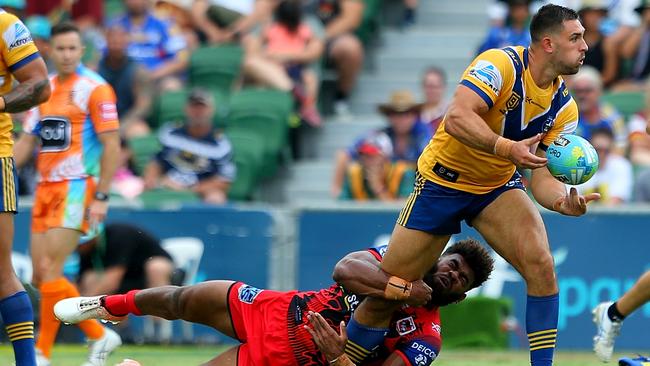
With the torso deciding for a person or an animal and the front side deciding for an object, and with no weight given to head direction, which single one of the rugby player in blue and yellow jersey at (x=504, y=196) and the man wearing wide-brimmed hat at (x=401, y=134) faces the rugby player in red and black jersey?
the man wearing wide-brimmed hat

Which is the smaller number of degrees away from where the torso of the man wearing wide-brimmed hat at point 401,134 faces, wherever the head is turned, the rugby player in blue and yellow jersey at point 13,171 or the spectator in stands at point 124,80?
the rugby player in blue and yellow jersey

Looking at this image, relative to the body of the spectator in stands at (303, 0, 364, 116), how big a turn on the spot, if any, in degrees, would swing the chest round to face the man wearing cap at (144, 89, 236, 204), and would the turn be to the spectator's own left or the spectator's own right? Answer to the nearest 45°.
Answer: approximately 45° to the spectator's own right

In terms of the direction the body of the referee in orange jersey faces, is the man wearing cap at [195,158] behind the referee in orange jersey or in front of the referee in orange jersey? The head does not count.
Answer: behind

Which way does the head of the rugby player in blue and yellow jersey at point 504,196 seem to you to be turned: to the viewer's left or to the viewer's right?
to the viewer's right

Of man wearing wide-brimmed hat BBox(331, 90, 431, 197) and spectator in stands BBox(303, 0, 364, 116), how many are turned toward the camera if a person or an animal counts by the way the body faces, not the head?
2

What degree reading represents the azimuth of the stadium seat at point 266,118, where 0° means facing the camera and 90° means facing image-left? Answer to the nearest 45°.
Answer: approximately 0°

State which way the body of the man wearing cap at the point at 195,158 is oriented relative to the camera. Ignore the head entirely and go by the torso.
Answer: toward the camera

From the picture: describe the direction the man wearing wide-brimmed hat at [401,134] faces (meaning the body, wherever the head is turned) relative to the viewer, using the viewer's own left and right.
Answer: facing the viewer
